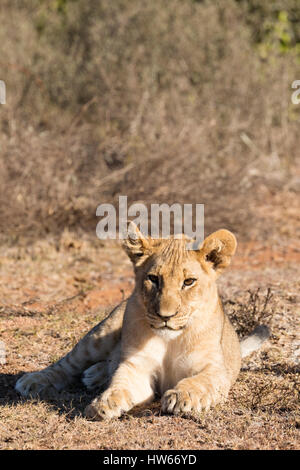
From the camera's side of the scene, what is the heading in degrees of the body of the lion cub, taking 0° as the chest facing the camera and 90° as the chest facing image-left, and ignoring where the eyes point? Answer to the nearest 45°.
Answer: approximately 0°
